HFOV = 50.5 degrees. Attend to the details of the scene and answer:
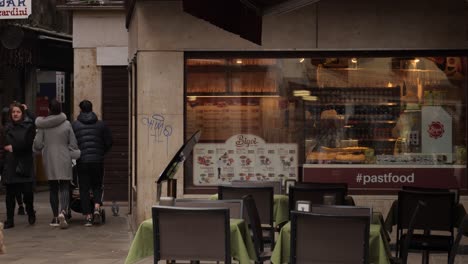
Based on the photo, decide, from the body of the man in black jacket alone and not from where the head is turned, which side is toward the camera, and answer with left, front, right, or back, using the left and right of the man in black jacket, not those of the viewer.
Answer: back

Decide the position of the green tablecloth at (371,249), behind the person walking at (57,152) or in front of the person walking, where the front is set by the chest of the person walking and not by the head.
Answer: behind

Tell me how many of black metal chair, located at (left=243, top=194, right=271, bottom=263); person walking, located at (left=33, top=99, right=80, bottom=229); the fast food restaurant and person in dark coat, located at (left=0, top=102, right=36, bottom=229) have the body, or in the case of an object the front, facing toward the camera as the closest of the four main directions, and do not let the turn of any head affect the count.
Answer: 2

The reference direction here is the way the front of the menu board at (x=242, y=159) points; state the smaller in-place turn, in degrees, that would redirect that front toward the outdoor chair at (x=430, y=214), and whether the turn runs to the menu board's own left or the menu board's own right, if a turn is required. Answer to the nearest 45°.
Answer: approximately 45° to the menu board's own left

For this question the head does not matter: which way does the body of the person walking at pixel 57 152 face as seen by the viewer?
away from the camera

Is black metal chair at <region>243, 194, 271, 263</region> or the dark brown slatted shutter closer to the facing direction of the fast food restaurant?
the black metal chair

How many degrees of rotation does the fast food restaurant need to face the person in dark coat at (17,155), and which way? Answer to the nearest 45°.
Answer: approximately 90° to its right
